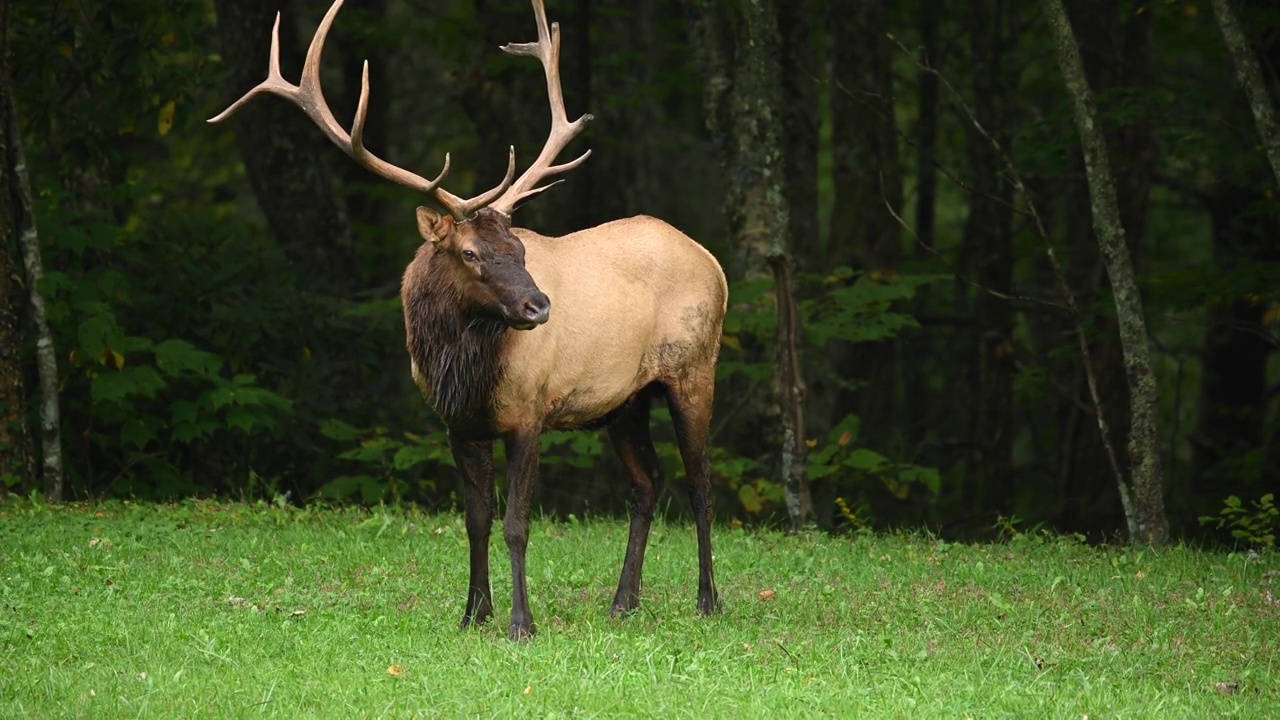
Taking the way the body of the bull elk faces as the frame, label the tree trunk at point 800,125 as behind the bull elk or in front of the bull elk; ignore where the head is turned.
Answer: behind

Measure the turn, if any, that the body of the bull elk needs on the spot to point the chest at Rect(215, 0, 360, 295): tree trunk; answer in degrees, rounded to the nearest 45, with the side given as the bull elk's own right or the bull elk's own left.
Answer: approximately 135° to the bull elk's own right

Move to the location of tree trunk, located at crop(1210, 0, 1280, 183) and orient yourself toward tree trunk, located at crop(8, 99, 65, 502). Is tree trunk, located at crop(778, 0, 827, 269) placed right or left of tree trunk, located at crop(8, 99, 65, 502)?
right

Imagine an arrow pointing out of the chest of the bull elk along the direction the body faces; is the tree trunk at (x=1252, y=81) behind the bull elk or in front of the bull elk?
behind

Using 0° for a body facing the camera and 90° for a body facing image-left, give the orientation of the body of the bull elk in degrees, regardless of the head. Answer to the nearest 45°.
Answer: approximately 45°

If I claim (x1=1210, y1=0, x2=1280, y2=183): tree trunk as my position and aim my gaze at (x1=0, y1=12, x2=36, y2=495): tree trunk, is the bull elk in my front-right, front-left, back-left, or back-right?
front-left

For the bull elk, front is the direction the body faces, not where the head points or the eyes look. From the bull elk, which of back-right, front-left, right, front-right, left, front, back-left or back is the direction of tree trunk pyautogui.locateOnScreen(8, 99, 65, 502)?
right

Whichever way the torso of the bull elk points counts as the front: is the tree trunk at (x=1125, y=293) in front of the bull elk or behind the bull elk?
behind

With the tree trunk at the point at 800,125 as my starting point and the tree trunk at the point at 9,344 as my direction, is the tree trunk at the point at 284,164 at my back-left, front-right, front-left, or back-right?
front-right

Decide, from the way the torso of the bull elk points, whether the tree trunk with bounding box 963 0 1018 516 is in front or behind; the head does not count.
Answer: behind

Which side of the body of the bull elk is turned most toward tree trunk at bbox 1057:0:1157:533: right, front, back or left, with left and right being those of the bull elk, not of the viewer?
back

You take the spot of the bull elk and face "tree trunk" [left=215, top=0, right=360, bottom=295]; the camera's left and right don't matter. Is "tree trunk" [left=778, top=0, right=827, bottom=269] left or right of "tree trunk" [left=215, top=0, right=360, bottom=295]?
right

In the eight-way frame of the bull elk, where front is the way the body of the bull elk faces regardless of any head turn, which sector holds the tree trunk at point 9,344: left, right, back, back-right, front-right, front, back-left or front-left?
right
